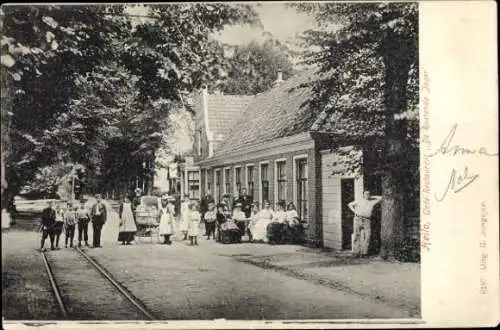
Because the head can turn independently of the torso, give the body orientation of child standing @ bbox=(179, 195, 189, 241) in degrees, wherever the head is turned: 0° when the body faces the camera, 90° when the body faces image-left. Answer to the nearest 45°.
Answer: approximately 0°
